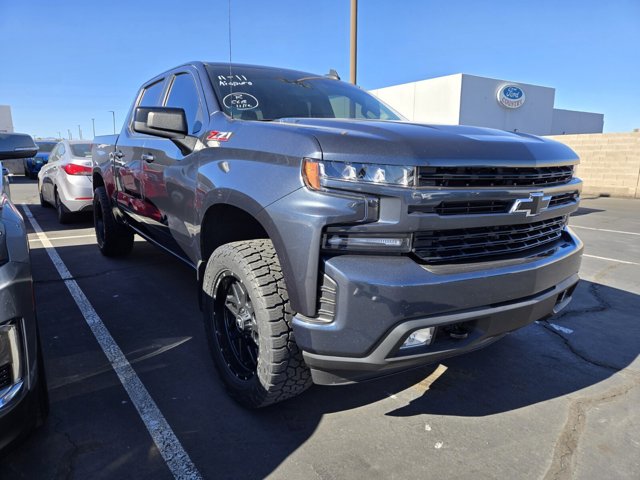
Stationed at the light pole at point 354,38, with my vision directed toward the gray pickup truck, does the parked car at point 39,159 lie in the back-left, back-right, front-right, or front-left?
back-right

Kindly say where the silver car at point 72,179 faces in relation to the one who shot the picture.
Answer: facing away from the viewer and to the left of the viewer

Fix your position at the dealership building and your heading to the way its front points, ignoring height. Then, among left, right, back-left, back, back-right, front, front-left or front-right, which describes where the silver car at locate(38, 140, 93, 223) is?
front-right

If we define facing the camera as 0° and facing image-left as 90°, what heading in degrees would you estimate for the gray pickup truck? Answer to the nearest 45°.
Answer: approximately 315°

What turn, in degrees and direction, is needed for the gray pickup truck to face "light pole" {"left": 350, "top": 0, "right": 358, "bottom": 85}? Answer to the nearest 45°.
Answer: approximately 135° to its left

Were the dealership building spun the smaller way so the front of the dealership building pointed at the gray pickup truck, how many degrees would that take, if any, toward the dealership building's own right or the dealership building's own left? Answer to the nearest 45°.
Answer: approximately 45° to the dealership building's own right

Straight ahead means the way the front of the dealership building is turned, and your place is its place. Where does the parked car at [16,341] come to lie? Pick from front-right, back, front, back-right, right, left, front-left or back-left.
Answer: front-right

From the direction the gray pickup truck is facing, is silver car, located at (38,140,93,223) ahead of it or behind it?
behind

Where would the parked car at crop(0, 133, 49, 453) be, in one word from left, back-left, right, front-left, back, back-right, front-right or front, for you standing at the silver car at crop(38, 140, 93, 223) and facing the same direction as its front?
back-left
